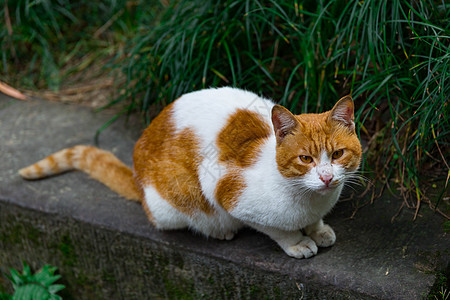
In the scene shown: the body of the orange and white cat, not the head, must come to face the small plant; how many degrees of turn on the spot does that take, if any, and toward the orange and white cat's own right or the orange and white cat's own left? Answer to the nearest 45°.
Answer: approximately 135° to the orange and white cat's own right

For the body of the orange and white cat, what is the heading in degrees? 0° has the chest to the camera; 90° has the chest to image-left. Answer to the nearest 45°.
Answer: approximately 315°
